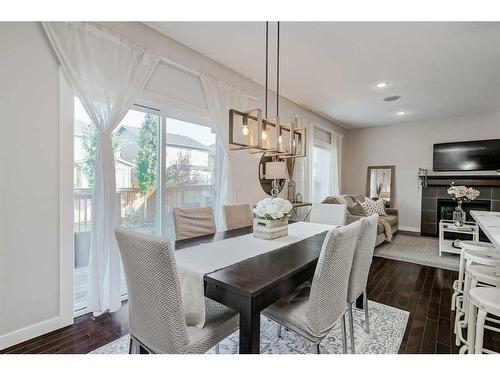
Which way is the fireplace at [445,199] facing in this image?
toward the camera

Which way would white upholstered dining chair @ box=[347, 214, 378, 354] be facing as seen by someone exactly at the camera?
facing to the left of the viewer

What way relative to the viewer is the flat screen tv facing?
toward the camera

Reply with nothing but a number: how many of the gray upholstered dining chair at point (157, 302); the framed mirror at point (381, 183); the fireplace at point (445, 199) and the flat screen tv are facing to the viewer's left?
0

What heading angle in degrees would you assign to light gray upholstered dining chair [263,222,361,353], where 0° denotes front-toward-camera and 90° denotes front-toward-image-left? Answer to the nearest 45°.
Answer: approximately 135°

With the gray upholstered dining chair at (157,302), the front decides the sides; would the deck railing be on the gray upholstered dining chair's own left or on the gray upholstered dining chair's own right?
on the gray upholstered dining chair's own left

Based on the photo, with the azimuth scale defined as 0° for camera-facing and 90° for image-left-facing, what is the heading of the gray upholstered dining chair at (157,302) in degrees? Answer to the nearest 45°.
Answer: approximately 225°

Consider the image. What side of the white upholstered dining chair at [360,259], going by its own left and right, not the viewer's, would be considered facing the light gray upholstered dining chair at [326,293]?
left

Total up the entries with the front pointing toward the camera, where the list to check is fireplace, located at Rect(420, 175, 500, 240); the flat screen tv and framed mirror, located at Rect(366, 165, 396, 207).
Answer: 3

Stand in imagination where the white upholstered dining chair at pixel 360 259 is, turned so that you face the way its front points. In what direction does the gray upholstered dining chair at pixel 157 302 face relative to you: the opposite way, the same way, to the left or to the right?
to the right

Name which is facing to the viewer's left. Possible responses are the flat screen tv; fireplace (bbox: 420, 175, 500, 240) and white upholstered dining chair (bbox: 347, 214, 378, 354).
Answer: the white upholstered dining chair

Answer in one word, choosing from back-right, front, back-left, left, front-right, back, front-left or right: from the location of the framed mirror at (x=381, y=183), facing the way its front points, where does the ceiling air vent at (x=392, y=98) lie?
front

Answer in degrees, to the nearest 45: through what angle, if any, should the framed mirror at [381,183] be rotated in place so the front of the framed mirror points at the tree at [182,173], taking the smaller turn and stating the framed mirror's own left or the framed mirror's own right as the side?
approximately 45° to the framed mirror's own right

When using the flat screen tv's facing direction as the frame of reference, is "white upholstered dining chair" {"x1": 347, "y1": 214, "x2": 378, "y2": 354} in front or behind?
in front

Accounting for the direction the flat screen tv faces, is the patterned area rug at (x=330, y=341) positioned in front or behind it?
in front

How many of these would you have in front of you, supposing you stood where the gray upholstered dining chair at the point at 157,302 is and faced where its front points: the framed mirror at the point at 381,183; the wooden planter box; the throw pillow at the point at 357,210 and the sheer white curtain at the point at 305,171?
4

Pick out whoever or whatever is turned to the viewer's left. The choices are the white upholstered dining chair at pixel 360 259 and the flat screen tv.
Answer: the white upholstered dining chair
